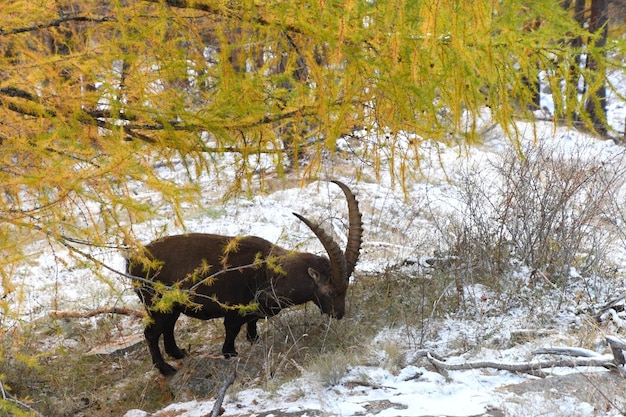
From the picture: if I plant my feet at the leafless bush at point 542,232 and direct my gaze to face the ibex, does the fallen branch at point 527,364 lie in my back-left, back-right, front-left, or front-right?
front-left

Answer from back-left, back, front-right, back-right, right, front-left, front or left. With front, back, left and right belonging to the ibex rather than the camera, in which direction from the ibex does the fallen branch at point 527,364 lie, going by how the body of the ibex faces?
front-right

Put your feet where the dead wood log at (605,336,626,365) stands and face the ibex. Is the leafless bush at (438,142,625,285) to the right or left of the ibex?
right

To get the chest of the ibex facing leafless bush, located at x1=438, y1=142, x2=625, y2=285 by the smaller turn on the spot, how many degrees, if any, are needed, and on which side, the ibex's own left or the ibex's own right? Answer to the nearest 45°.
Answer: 0° — it already faces it

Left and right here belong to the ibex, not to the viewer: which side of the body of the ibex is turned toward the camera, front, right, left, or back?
right

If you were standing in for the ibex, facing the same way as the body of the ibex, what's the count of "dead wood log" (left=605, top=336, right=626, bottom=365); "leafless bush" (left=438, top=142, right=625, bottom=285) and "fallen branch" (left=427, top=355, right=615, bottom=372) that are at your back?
0
